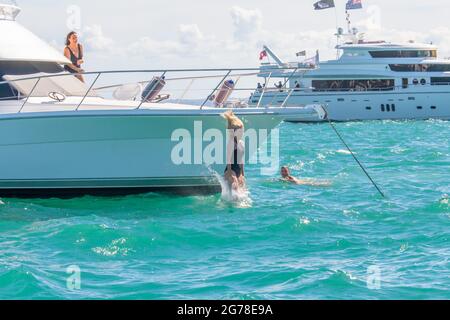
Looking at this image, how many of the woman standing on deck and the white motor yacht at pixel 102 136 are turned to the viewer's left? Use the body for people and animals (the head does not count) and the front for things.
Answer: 0

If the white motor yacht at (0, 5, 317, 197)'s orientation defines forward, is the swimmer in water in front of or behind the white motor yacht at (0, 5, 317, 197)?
in front

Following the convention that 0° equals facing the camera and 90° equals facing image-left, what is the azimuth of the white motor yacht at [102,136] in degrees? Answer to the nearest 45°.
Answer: approximately 270°

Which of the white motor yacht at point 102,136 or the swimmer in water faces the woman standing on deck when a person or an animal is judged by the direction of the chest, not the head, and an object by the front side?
the swimmer in water

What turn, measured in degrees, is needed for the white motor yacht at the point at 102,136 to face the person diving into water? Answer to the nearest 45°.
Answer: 0° — it already faces them

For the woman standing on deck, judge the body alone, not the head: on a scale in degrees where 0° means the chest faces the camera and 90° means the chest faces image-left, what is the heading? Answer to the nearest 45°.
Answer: approximately 315°

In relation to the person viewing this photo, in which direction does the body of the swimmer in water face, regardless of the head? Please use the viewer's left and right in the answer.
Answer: facing to the left of the viewer

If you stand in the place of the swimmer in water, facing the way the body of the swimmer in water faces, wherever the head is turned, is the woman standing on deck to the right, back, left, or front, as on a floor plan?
front

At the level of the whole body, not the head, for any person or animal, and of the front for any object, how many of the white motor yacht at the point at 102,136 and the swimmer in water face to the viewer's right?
1
